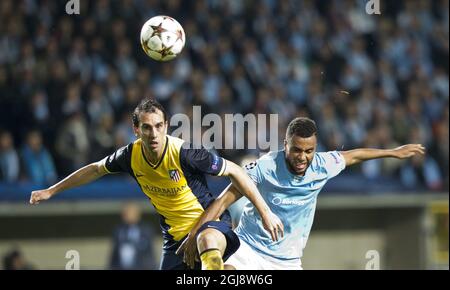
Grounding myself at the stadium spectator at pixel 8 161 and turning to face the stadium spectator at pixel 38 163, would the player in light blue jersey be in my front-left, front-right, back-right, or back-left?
front-right

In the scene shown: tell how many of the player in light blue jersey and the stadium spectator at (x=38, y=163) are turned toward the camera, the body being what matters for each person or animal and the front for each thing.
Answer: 2

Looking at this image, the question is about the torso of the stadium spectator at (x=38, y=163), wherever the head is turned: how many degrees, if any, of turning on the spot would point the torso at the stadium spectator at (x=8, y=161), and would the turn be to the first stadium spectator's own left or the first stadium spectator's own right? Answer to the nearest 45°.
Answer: approximately 135° to the first stadium spectator's own right

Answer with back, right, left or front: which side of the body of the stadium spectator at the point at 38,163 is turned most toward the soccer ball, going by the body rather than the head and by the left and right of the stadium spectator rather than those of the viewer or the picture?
front

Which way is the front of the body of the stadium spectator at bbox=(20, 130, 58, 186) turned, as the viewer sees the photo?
toward the camera

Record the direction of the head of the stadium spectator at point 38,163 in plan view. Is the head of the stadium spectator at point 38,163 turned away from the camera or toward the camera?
toward the camera

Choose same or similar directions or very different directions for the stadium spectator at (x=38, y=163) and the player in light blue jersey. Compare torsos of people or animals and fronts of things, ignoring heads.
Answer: same or similar directions

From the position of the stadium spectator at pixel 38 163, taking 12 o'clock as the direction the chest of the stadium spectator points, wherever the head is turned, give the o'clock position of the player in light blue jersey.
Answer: The player in light blue jersey is roughly at 11 o'clock from the stadium spectator.

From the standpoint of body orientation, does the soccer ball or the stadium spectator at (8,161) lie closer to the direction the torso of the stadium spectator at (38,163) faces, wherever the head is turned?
the soccer ball

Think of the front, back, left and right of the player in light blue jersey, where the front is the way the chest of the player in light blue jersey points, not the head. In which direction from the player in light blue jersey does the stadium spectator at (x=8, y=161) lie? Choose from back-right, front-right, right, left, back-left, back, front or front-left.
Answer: back-right
